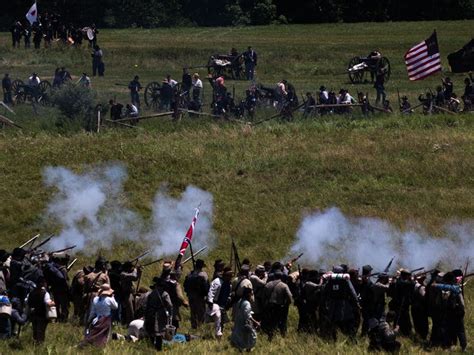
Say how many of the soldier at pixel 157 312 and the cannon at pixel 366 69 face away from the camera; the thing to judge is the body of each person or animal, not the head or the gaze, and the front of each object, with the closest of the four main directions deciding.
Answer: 1

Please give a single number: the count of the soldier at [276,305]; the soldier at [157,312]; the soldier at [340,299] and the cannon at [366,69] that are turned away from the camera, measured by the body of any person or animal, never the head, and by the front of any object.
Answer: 3

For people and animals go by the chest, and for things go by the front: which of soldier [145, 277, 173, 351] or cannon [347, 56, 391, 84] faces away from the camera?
the soldier

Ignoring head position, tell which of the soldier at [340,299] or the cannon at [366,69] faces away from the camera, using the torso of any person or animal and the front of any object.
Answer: the soldier

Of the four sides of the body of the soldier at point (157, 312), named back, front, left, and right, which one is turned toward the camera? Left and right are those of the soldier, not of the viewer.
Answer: back

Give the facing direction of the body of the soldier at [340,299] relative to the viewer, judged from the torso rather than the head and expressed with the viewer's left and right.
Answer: facing away from the viewer

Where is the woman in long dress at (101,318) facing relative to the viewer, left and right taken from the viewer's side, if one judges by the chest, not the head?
facing away from the viewer and to the right of the viewer

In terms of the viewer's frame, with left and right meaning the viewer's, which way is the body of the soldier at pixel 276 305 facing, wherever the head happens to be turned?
facing away from the viewer

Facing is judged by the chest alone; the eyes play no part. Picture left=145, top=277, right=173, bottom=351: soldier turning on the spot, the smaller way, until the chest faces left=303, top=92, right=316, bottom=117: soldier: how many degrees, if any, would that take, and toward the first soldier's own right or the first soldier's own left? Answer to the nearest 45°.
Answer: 0° — they already face them

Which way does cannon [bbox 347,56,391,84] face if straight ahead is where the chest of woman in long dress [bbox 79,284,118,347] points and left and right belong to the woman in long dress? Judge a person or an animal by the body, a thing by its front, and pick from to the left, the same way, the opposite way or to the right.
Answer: the opposite way

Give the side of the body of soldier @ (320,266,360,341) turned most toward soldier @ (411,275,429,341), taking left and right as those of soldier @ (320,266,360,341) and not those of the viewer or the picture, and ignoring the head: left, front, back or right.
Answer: right
